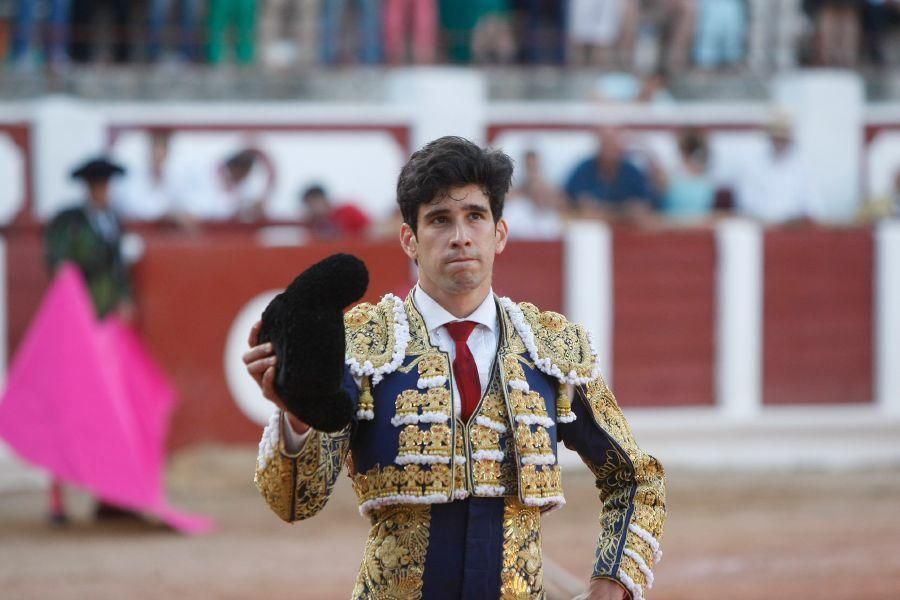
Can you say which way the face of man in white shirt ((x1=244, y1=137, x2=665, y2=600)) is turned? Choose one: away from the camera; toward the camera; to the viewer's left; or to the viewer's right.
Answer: toward the camera

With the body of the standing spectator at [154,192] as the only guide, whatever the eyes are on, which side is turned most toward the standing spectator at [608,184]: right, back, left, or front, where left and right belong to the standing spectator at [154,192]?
left

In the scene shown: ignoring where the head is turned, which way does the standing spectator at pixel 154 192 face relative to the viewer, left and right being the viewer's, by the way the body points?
facing the viewer

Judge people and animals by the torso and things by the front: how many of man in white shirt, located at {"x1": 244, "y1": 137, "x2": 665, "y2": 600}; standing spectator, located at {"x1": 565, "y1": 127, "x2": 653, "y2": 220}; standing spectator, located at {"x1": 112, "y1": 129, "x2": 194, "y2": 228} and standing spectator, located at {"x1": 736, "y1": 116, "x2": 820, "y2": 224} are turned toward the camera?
4

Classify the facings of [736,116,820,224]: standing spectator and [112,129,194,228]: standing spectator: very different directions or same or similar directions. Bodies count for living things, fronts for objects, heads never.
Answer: same or similar directions

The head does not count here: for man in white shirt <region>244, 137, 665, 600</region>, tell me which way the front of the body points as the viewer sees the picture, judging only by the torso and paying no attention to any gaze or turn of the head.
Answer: toward the camera

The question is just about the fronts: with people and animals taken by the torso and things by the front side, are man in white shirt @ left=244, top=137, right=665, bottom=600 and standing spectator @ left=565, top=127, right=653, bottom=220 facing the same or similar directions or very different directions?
same or similar directions

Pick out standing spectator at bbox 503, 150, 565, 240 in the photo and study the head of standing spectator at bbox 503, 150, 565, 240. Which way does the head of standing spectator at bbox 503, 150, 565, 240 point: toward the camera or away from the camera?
toward the camera

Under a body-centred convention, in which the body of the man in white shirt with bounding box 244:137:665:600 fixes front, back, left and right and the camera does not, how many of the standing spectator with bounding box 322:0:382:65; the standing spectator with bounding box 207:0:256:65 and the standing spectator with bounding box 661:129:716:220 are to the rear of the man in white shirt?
3

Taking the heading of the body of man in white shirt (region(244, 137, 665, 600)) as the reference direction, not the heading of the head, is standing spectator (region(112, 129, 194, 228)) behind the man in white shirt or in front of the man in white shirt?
behind

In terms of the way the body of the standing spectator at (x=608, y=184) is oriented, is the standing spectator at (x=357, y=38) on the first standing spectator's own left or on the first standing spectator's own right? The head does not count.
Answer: on the first standing spectator's own right

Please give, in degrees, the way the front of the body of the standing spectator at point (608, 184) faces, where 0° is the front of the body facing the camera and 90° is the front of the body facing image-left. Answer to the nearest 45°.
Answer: approximately 0°

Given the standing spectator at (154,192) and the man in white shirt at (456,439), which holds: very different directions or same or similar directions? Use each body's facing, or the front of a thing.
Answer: same or similar directions
